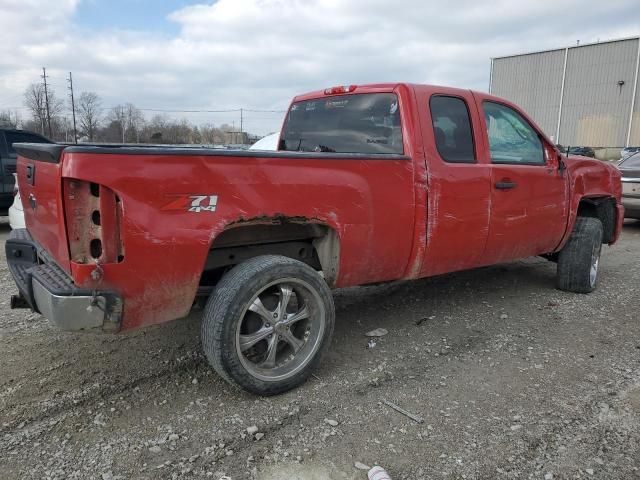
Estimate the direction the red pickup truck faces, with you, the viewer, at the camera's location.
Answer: facing away from the viewer and to the right of the viewer

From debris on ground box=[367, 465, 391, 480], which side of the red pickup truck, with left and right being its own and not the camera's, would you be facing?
right

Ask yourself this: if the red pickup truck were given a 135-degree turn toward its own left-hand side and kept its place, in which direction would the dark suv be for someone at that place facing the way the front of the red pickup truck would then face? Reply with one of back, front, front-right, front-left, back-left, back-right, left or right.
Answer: front-right
